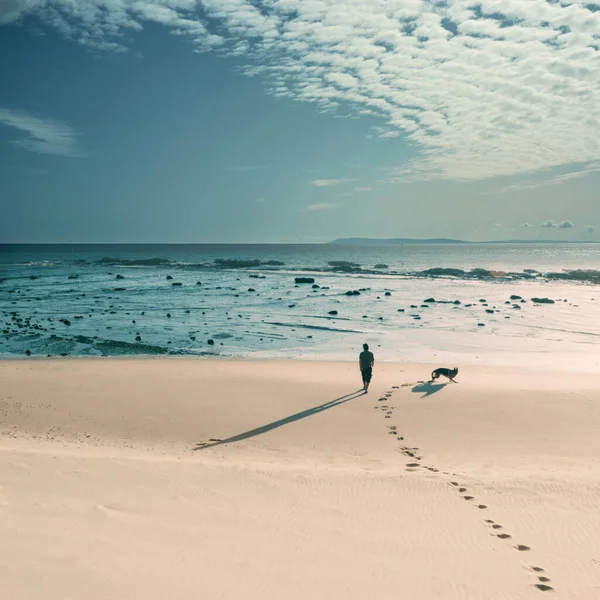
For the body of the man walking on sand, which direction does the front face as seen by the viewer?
away from the camera
